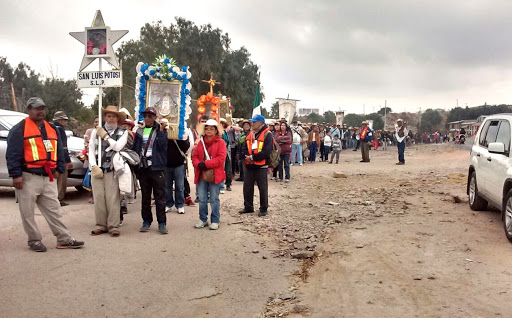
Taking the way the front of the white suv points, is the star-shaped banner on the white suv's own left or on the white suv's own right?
on the white suv's own right

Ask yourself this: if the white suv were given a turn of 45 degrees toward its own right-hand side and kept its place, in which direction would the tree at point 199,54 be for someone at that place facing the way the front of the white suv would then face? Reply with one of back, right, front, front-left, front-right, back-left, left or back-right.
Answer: back-right

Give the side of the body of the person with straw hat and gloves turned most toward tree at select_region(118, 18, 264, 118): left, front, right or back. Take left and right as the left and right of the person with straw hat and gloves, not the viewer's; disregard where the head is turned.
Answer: back

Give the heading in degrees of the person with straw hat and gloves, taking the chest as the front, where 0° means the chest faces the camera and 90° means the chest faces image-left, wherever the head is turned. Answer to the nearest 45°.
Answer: approximately 0°

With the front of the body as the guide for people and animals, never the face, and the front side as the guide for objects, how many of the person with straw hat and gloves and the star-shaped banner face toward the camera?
2
